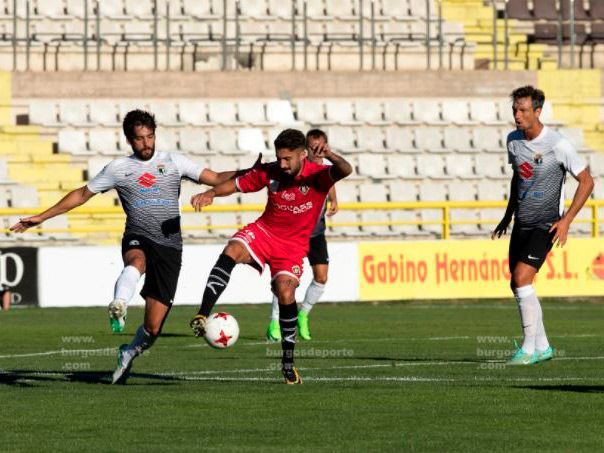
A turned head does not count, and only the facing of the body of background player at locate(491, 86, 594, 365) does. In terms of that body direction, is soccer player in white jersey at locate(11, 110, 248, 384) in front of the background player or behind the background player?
in front

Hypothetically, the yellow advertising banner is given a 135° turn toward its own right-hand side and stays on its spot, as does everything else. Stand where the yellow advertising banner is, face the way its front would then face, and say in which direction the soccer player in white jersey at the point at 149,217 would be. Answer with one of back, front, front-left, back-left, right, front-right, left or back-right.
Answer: back-left

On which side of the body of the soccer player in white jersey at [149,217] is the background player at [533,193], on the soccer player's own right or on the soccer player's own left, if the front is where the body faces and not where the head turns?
on the soccer player's own left

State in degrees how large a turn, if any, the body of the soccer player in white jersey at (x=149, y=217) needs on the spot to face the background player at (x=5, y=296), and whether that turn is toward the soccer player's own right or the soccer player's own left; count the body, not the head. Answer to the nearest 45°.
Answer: approximately 180°

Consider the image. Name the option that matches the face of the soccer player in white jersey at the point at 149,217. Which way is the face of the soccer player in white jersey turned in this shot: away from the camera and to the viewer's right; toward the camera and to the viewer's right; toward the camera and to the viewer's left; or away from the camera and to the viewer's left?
toward the camera and to the viewer's right

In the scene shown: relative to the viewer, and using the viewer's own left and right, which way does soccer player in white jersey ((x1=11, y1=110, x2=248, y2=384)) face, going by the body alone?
facing the viewer

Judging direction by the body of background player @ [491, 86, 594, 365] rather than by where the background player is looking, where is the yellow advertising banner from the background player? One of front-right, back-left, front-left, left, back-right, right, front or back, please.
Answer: back-right

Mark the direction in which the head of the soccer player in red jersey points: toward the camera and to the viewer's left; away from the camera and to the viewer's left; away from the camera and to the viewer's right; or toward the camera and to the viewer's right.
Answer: toward the camera and to the viewer's left

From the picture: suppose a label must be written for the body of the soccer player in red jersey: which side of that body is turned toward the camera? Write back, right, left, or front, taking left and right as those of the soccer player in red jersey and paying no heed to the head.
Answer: front

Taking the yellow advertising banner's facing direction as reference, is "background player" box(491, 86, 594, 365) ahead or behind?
ahead

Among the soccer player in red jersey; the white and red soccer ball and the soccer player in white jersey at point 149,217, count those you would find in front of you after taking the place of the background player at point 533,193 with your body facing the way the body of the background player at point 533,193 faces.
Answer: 3

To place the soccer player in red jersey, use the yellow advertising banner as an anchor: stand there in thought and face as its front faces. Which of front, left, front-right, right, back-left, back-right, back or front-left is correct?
front

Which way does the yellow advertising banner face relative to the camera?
toward the camera
